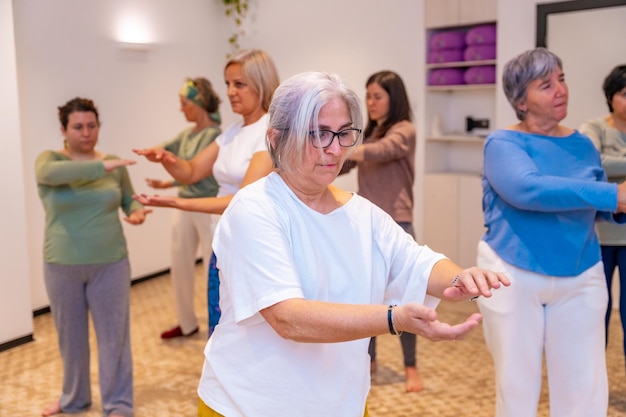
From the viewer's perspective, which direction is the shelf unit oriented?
toward the camera

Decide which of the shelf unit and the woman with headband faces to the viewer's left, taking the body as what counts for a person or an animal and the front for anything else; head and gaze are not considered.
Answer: the woman with headband

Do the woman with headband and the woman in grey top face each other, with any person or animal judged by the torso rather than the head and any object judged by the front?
no

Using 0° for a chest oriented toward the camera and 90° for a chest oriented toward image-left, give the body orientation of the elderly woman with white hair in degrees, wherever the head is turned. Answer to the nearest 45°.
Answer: approximately 315°

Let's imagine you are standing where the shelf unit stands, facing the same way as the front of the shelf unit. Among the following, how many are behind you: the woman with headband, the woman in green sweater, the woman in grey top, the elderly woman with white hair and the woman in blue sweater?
0

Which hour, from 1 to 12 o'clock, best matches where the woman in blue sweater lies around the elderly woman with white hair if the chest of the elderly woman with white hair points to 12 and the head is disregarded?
The woman in blue sweater is roughly at 9 o'clock from the elderly woman with white hair.

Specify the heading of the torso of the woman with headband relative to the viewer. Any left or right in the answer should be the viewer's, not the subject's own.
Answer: facing to the left of the viewer

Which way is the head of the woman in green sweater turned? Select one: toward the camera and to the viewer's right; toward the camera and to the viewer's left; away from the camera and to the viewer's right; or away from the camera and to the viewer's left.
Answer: toward the camera and to the viewer's right

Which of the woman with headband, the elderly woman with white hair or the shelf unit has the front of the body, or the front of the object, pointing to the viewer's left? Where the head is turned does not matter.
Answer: the woman with headband

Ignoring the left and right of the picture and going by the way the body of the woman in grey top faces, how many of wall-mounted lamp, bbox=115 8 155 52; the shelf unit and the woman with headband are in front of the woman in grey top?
0

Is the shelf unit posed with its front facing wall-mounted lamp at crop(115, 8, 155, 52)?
no

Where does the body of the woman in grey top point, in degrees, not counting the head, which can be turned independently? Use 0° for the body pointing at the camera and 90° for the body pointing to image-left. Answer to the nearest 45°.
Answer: approximately 315°

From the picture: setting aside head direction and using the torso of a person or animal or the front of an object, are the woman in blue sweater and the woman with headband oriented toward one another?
no

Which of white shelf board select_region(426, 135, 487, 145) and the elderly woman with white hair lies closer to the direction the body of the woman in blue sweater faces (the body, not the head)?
the elderly woman with white hair

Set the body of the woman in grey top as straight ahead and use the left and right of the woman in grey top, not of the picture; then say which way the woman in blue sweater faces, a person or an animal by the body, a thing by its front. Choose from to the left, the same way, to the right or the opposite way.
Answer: the same way

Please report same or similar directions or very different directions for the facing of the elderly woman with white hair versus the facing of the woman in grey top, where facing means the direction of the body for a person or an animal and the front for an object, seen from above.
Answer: same or similar directions

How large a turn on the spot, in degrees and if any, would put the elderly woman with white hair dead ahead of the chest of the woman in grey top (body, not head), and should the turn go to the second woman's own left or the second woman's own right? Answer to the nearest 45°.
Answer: approximately 45° to the second woman's own right

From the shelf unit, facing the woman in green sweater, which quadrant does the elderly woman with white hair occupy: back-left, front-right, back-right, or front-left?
front-left

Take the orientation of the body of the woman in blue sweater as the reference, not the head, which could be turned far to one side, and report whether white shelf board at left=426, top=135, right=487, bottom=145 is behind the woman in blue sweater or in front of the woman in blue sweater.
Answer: behind
